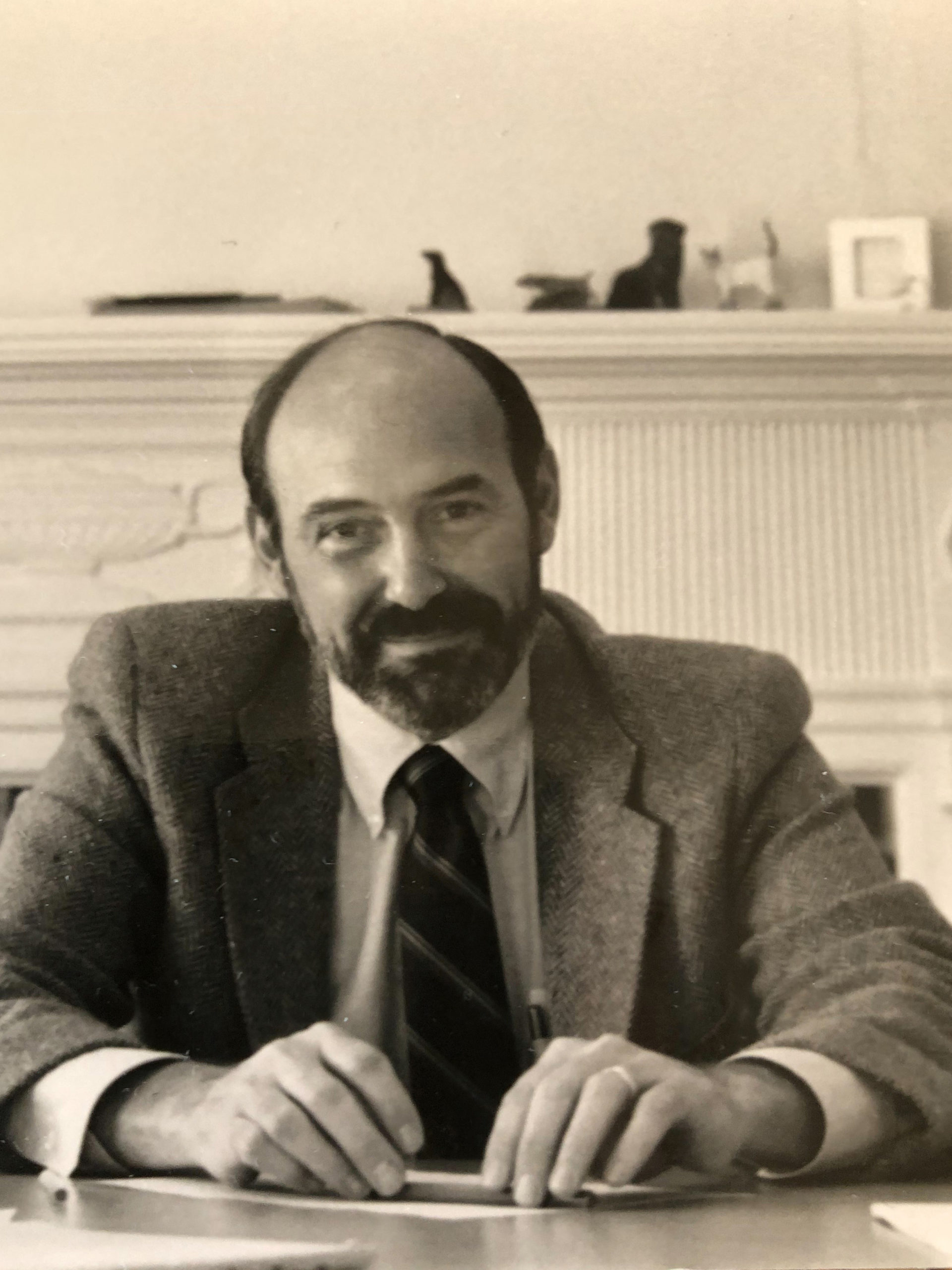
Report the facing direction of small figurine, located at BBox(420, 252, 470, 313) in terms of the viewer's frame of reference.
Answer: facing to the left of the viewer

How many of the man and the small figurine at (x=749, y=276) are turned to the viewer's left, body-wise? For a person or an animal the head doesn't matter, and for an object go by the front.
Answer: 1

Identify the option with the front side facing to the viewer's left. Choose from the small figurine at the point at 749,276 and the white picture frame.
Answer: the small figurine

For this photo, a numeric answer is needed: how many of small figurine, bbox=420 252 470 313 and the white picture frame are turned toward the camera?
1

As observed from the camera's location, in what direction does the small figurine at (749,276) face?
facing to the left of the viewer

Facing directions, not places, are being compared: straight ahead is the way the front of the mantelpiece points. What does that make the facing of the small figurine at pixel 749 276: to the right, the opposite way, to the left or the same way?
to the right
